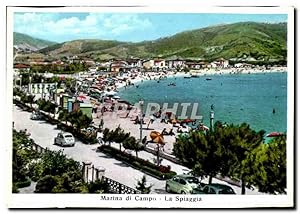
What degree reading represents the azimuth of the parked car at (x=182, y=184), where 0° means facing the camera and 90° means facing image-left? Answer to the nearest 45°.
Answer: approximately 135°
